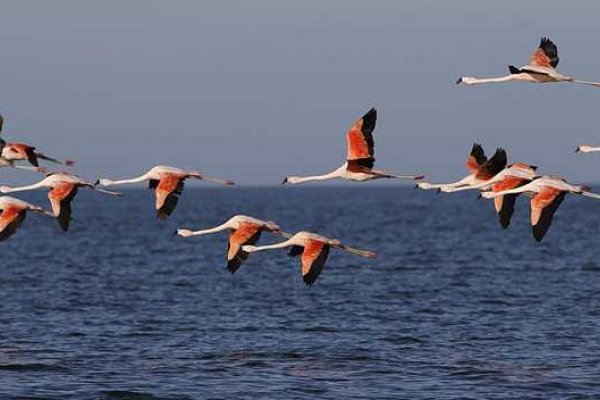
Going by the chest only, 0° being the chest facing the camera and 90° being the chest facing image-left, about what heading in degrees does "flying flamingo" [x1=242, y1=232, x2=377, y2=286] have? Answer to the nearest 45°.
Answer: approximately 90°

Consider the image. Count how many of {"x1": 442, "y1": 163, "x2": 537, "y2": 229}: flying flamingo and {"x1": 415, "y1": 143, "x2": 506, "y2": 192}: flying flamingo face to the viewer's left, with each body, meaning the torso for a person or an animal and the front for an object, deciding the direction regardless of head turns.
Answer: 2

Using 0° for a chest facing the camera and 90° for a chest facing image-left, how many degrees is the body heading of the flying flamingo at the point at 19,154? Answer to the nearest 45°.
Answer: approximately 90°

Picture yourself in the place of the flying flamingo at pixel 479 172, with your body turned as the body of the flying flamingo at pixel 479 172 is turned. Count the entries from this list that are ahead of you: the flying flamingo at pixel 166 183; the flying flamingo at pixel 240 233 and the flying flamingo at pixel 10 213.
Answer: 3

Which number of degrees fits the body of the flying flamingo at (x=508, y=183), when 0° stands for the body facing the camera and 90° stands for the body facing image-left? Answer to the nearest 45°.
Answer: approximately 90°

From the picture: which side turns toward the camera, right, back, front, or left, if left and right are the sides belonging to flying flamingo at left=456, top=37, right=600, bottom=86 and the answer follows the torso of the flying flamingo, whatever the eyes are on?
left

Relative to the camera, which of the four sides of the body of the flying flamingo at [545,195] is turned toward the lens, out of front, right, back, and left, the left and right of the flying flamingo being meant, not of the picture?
left

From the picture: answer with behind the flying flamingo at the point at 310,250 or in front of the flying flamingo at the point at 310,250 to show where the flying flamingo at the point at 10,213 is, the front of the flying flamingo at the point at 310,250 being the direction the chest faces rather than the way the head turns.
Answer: in front

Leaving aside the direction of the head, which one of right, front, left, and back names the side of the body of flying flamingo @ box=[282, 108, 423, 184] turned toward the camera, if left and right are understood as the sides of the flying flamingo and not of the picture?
left

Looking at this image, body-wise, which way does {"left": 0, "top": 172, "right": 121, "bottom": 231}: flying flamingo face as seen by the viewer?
to the viewer's left

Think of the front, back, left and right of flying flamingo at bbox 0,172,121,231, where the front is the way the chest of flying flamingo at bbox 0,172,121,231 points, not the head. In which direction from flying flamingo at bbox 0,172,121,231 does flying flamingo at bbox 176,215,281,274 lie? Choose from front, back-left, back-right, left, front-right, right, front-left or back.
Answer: back

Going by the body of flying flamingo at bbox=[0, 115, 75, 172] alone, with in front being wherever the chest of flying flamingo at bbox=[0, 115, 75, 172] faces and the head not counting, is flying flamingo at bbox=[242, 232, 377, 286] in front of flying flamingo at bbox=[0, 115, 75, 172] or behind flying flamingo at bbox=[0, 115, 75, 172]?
behind

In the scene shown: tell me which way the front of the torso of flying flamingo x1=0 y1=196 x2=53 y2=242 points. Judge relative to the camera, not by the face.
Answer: to the viewer's left

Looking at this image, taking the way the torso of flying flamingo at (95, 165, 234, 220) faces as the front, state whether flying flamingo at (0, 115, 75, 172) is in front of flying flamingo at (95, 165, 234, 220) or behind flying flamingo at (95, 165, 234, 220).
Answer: in front

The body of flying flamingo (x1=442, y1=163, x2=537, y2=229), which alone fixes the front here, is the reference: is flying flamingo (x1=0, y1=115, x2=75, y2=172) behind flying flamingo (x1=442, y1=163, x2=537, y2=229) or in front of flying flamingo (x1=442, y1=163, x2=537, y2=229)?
in front

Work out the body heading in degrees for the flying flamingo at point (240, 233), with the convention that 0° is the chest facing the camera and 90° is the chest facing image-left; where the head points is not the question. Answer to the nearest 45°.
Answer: approximately 90°

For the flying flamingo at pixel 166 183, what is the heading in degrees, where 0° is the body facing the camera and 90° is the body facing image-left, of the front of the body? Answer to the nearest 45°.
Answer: approximately 90°
